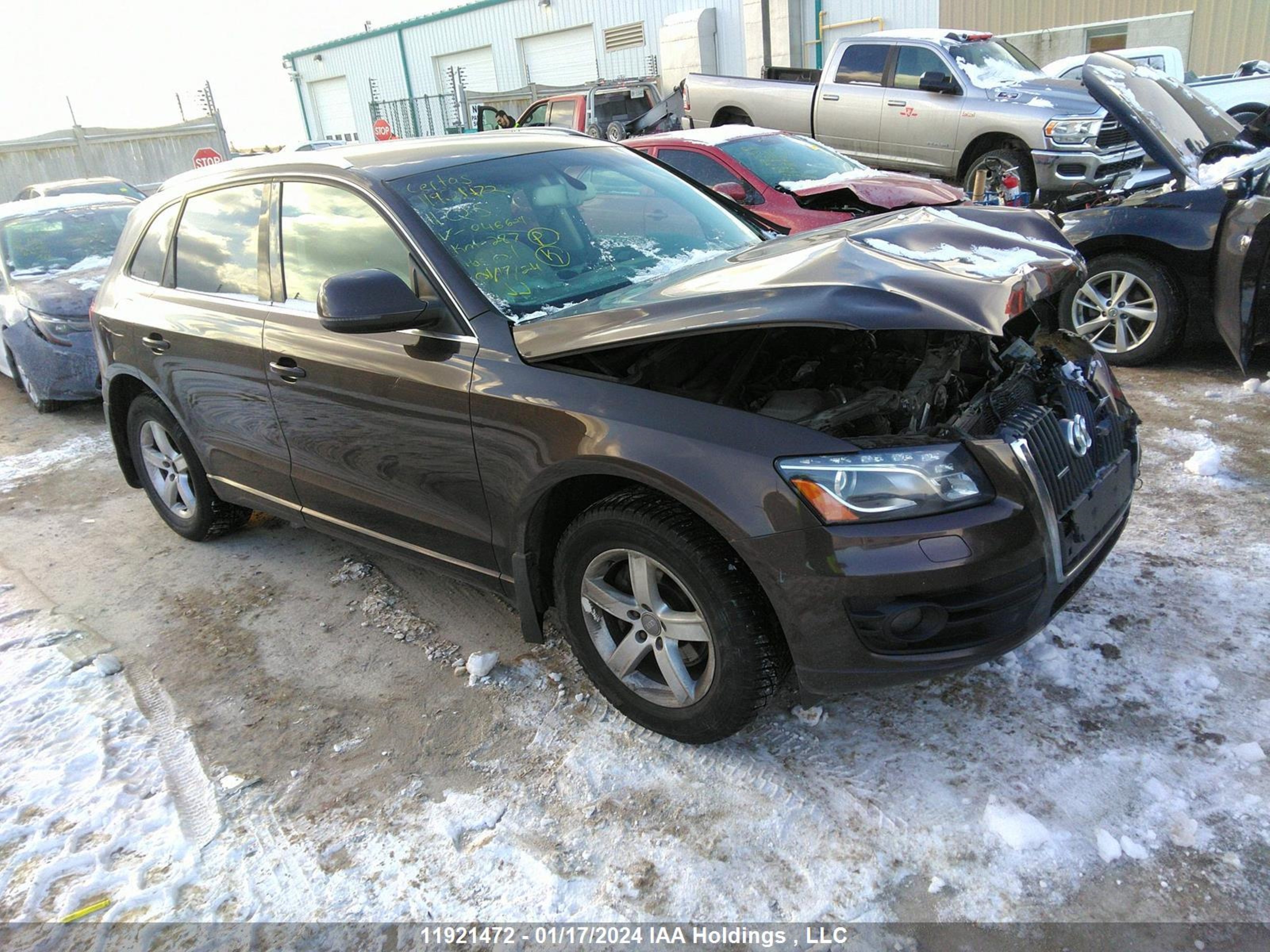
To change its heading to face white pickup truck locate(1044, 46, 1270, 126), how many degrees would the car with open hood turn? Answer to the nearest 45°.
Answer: approximately 90° to its right

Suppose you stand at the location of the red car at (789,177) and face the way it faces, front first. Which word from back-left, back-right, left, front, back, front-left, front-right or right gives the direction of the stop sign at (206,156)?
back

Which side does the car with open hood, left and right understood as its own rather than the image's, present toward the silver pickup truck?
right

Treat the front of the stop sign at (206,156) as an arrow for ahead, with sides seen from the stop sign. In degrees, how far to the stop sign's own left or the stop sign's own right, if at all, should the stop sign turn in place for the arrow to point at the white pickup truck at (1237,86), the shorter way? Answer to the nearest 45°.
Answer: approximately 45° to the stop sign's own left

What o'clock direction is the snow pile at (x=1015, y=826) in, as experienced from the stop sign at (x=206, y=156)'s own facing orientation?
The snow pile is roughly at 12 o'clock from the stop sign.

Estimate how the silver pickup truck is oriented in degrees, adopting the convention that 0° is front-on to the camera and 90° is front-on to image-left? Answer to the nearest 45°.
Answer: approximately 315°

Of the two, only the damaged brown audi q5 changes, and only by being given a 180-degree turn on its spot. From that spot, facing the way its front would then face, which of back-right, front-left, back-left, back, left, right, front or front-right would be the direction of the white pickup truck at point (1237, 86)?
right

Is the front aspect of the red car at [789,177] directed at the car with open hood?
yes

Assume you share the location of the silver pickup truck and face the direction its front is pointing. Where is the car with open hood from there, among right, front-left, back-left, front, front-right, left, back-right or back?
front-right

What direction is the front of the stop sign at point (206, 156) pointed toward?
toward the camera

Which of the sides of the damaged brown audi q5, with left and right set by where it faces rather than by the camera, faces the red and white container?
left

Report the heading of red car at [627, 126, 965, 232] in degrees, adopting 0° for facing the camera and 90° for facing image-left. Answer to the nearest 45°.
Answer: approximately 315°

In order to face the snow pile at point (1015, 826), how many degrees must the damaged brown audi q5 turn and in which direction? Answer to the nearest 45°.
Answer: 0° — it already faces it

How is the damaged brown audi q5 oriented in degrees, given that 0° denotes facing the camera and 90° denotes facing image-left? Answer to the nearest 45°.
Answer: approximately 315°
